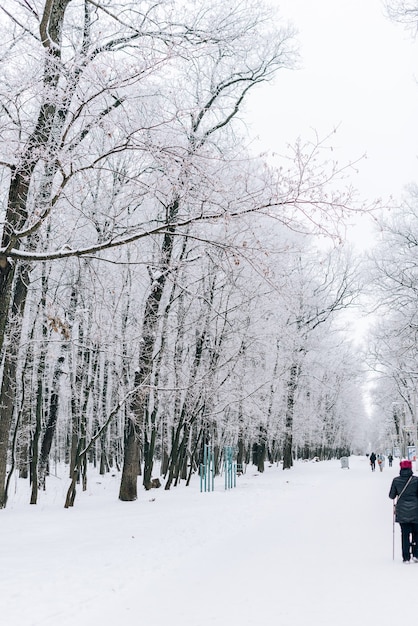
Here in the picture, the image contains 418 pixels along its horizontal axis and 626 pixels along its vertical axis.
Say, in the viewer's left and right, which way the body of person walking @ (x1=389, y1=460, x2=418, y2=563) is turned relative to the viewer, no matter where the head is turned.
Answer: facing away from the viewer
